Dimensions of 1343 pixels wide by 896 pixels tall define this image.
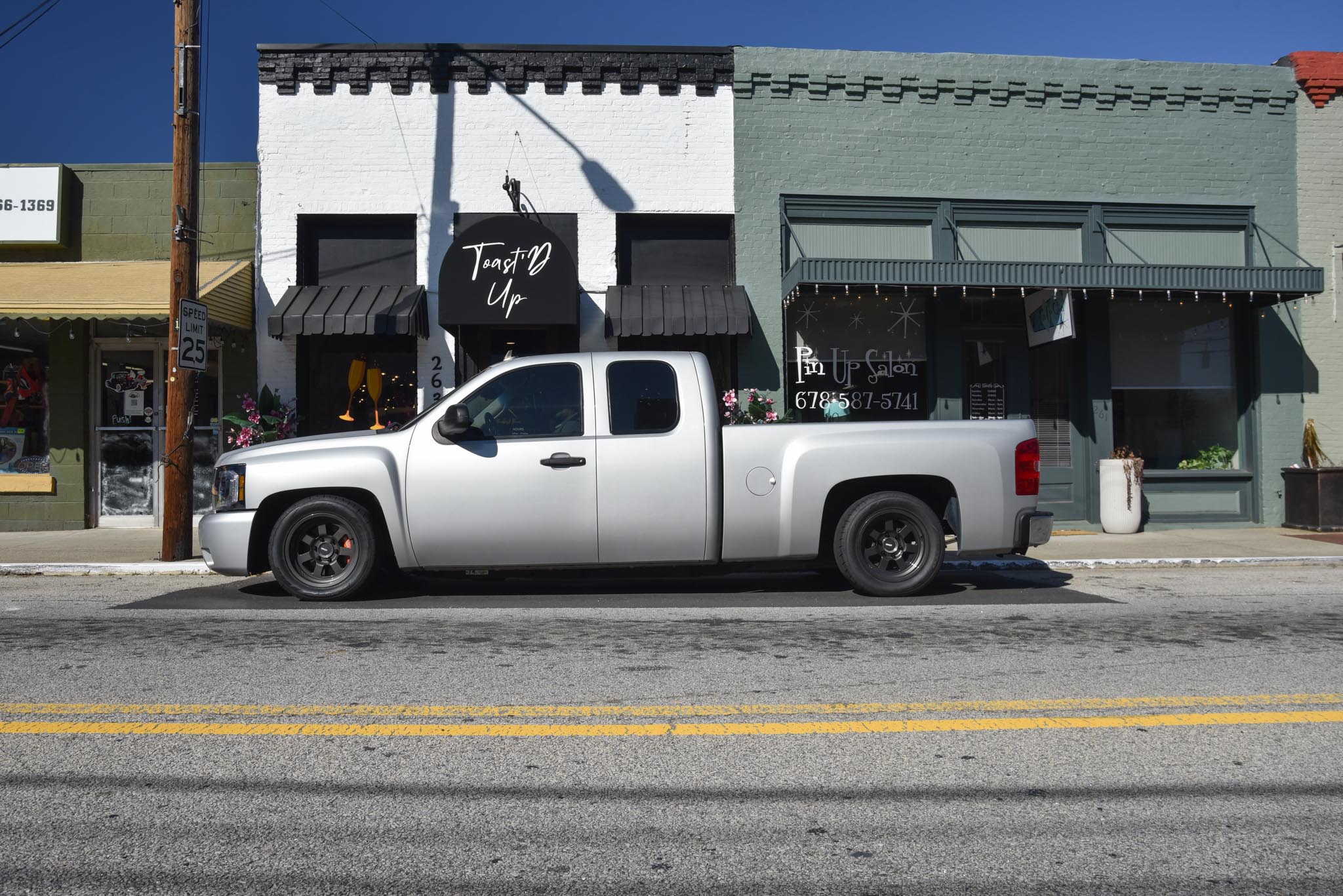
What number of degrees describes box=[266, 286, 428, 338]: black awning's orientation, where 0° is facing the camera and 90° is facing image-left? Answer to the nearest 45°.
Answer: approximately 0°

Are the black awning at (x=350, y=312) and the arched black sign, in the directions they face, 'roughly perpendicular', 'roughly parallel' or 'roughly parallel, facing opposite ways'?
roughly parallel

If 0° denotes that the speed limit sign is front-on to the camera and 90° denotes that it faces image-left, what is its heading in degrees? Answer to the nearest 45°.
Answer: approximately 315°

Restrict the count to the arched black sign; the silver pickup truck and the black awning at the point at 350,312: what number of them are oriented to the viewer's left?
1

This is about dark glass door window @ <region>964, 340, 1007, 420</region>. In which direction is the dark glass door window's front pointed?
toward the camera

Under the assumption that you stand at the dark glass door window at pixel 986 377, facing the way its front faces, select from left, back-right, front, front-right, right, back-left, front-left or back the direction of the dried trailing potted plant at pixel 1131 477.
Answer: left

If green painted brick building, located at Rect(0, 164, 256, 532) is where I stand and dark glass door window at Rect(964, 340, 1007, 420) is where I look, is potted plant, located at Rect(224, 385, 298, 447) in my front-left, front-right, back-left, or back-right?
front-right

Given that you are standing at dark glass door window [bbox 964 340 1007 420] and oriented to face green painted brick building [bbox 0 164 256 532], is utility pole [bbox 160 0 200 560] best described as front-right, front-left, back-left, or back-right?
front-left

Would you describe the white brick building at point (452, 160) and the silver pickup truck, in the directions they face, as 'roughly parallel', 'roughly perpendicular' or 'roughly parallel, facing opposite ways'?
roughly perpendicular

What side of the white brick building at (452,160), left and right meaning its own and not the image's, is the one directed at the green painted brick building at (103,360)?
right

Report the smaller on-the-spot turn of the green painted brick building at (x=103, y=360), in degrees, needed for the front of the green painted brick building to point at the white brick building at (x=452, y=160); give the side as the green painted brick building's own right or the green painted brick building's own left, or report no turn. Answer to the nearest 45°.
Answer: approximately 45° to the green painted brick building's own left

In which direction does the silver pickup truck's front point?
to the viewer's left

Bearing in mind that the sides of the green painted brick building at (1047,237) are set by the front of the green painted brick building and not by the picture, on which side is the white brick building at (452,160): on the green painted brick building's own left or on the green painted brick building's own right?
on the green painted brick building's own right

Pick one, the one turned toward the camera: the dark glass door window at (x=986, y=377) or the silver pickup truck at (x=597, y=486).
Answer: the dark glass door window

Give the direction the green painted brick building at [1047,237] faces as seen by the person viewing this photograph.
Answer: facing the viewer

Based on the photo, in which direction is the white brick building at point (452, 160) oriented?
toward the camera

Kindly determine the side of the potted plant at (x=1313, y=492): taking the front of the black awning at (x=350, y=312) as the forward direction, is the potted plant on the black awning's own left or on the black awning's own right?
on the black awning's own left
